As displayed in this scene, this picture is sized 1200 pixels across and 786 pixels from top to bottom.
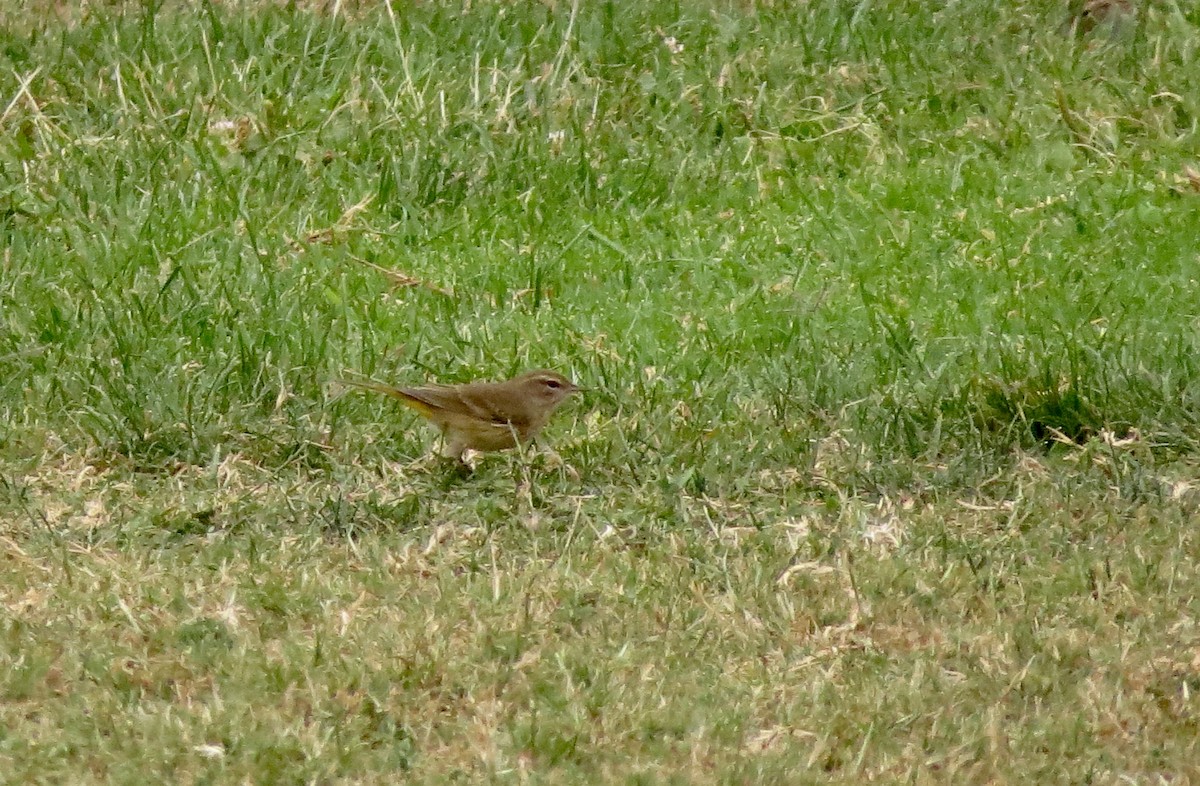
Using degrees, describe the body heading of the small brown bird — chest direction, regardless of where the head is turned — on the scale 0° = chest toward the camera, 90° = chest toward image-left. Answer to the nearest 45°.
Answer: approximately 270°
